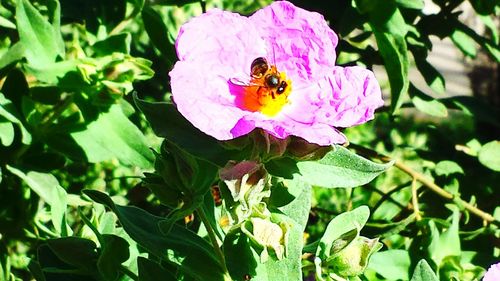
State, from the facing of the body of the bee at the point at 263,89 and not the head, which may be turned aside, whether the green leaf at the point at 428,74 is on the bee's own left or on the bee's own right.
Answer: on the bee's own left

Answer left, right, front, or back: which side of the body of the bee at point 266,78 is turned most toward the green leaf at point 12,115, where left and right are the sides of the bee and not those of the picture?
back

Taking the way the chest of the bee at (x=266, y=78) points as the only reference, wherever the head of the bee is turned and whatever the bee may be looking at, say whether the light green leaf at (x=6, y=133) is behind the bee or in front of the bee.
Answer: behind

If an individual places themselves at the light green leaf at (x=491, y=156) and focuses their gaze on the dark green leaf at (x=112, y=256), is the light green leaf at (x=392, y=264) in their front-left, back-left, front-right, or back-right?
front-left

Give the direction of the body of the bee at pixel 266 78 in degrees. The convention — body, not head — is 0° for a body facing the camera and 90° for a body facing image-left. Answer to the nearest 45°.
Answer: approximately 315°
